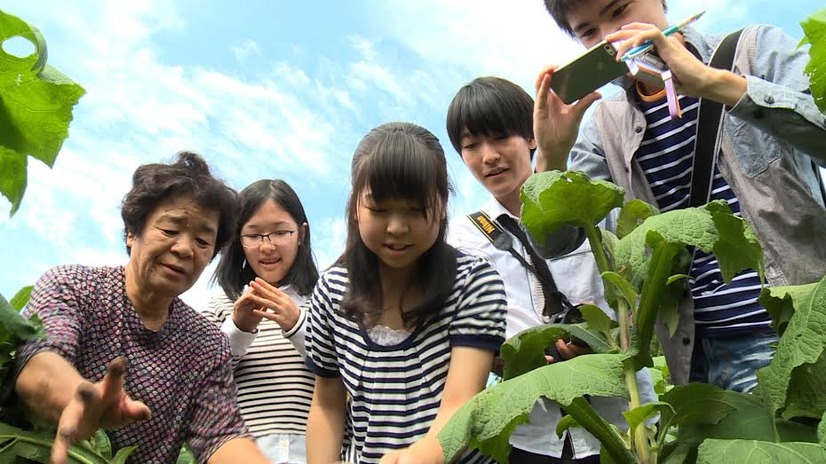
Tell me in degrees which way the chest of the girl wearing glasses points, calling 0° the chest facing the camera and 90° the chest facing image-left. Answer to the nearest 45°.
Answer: approximately 0°

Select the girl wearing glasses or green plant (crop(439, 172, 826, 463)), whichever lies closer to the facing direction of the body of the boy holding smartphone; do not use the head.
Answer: the green plant

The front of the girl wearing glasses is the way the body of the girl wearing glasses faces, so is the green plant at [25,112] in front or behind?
in front

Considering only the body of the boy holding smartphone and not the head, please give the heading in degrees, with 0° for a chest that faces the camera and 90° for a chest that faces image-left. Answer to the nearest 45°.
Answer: approximately 45°

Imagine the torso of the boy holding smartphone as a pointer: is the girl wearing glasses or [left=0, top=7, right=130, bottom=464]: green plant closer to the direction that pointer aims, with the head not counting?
the green plant

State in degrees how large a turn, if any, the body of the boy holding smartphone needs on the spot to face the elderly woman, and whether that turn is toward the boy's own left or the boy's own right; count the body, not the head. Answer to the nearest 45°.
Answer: approximately 45° to the boy's own right
